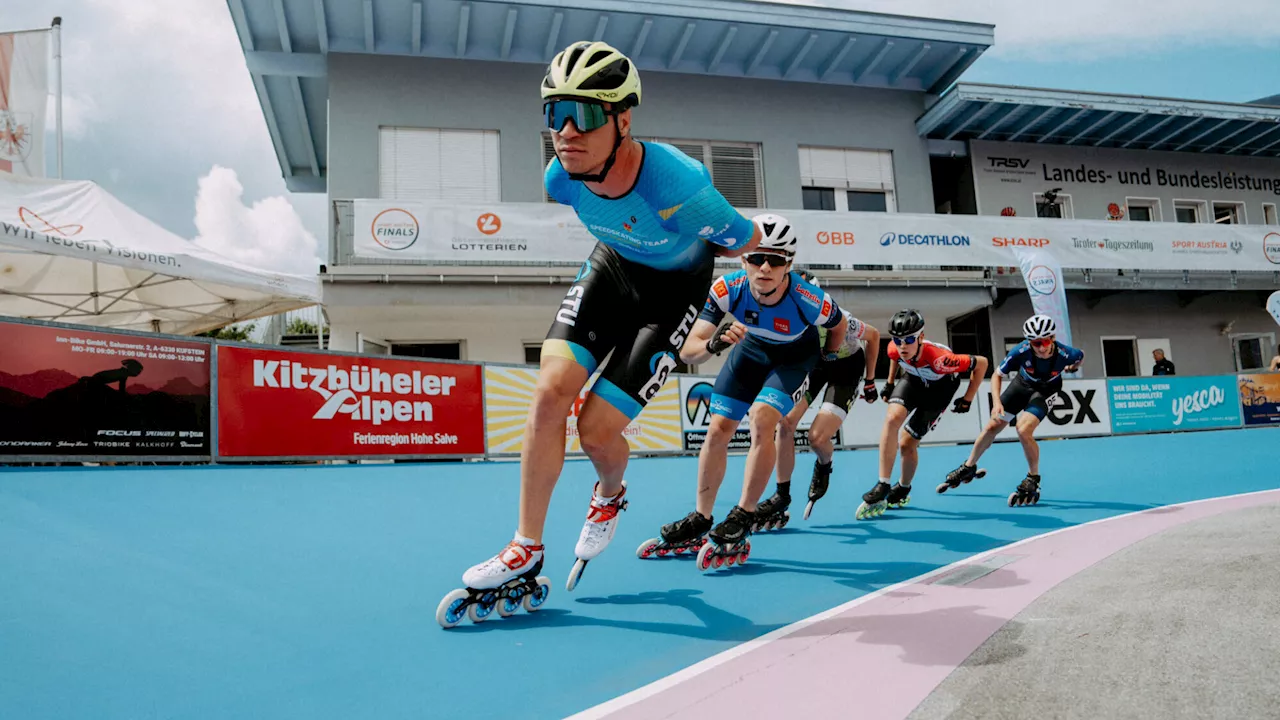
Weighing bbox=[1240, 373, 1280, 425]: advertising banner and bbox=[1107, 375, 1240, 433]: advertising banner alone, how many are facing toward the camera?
2

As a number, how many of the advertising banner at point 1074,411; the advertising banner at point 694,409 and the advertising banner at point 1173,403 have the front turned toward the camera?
3

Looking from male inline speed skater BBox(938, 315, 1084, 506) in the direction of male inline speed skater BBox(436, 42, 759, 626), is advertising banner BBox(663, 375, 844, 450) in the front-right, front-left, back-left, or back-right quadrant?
back-right

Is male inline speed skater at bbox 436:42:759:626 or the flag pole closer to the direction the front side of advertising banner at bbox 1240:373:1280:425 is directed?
the male inline speed skater

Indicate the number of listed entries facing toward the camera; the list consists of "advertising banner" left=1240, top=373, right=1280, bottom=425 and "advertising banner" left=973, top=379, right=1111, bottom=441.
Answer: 2

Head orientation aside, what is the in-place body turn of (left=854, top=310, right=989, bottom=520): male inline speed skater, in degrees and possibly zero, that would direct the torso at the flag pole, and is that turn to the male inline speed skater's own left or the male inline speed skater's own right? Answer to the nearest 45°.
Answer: approximately 45° to the male inline speed skater's own right

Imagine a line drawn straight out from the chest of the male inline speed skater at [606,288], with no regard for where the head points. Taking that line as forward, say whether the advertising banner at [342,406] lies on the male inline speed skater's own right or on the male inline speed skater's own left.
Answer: on the male inline speed skater's own right

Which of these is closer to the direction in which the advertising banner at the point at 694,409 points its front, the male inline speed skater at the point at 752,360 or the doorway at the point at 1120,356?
the male inline speed skater

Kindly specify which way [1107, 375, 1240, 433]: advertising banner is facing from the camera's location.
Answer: facing the viewer

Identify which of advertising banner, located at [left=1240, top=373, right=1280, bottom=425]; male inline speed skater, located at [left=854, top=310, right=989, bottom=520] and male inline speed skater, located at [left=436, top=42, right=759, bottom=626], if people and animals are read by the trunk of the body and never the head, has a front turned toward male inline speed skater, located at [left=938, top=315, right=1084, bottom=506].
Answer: the advertising banner

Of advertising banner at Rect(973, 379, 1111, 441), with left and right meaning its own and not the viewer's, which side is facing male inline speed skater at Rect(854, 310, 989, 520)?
front

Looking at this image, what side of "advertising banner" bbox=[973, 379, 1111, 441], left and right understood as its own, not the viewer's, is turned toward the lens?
front

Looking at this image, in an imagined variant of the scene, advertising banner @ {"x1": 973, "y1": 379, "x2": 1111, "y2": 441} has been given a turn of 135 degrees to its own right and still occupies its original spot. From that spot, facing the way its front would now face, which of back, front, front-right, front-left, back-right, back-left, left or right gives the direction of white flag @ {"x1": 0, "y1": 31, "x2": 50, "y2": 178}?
left

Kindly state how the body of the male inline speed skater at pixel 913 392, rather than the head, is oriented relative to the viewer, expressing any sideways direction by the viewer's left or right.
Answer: facing the viewer and to the left of the viewer

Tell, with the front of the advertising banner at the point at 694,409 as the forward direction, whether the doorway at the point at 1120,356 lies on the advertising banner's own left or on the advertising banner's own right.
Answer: on the advertising banner's own left
